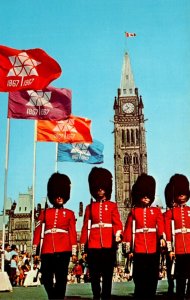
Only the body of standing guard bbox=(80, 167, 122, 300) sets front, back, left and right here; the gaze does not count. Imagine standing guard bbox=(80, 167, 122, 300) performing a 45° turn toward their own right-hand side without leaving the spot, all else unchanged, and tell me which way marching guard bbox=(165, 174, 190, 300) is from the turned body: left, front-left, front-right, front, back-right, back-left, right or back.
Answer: back-left

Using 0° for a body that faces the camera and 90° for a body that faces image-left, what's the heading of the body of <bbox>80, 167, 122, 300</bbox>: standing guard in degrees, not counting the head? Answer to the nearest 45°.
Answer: approximately 0°

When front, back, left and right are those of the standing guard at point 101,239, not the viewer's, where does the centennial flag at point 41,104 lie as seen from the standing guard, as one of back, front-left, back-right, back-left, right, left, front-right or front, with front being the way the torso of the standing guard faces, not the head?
back

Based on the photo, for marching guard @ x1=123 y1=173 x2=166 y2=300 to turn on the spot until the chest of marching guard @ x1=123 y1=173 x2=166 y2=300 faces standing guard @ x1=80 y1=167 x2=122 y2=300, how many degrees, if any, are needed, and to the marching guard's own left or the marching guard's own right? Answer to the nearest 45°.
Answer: approximately 90° to the marching guard's own right

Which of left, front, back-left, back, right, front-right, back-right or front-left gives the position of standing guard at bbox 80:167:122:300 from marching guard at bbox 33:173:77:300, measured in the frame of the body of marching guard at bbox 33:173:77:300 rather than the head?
left

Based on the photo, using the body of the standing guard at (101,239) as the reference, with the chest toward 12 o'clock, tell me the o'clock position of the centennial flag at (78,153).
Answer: The centennial flag is roughly at 6 o'clock from the standing guard.

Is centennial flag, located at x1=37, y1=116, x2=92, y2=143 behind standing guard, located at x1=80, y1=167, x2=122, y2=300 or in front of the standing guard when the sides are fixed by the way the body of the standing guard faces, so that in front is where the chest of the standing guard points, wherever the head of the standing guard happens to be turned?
behind

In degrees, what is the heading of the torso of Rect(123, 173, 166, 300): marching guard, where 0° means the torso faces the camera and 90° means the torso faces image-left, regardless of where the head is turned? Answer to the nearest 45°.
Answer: approximately 0°
